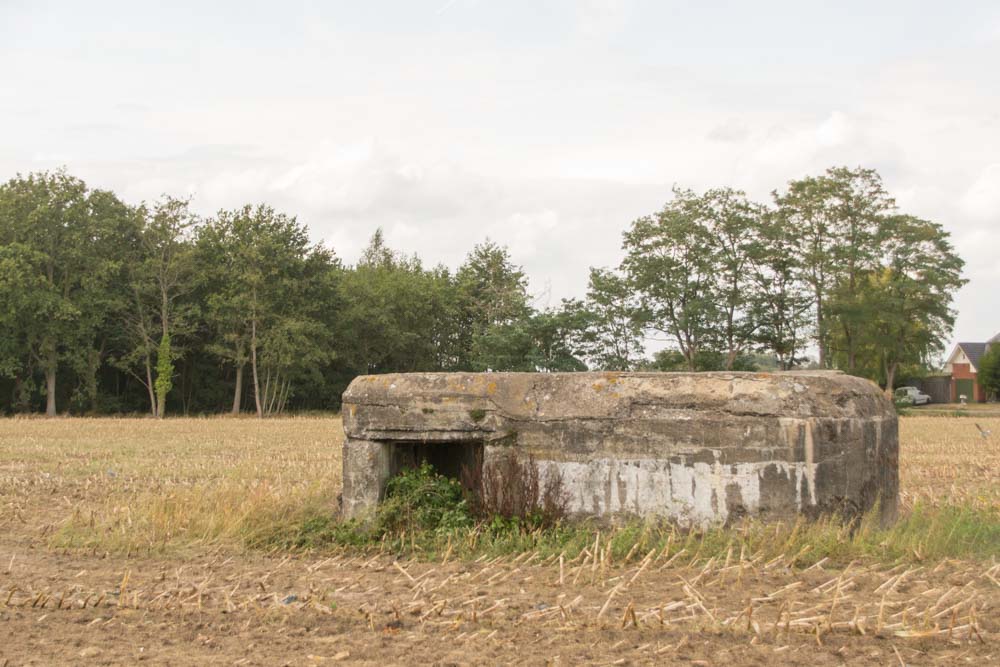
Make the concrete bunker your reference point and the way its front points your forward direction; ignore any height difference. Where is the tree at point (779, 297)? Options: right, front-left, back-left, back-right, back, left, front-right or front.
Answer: back

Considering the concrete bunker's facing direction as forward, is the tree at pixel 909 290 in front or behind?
behind

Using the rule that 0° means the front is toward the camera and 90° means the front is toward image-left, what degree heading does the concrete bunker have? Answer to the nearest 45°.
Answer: approximately 0°

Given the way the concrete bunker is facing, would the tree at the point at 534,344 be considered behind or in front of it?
behind

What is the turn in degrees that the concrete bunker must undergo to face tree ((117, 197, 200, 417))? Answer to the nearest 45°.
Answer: approximately 135° to its right

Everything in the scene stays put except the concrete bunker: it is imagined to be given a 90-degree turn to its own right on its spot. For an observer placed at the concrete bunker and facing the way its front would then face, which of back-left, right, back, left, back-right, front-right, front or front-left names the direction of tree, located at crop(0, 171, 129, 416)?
front-right

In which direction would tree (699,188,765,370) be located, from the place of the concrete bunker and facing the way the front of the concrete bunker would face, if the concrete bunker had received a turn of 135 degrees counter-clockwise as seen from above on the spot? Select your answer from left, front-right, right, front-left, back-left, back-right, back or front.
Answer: front-left

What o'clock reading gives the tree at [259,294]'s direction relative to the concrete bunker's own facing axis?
The tree is roughly at 5 o'clock from the concrete bunker.

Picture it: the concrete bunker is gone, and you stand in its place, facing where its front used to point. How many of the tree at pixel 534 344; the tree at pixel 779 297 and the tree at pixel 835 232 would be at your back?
3

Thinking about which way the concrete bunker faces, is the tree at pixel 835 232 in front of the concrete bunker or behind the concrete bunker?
behind

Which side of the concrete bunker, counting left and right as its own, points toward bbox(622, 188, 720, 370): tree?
back
